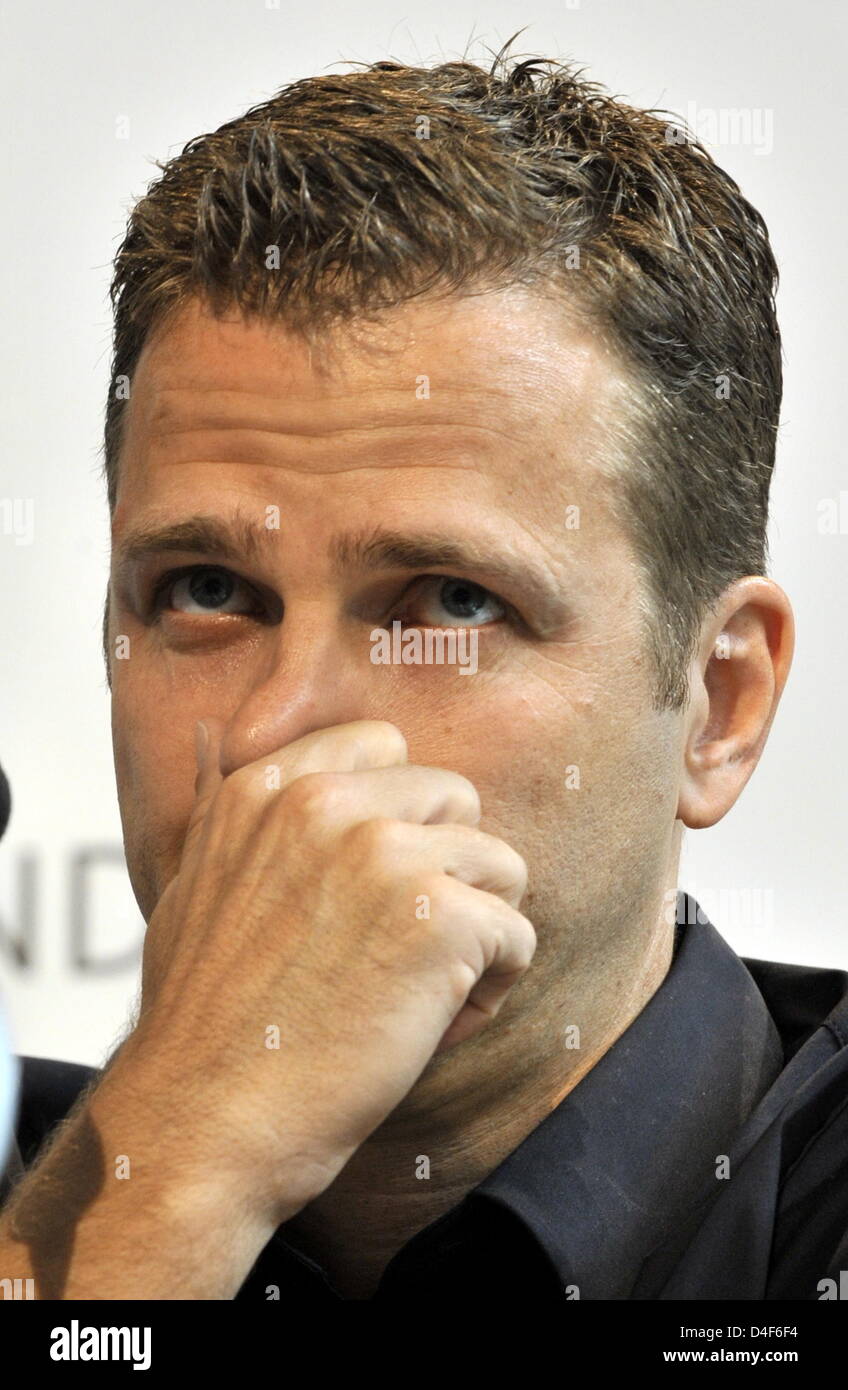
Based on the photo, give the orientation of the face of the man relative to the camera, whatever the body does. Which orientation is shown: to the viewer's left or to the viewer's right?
to the viewer's left

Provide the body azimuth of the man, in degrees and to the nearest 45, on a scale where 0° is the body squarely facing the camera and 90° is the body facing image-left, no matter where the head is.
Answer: approximately 45°
